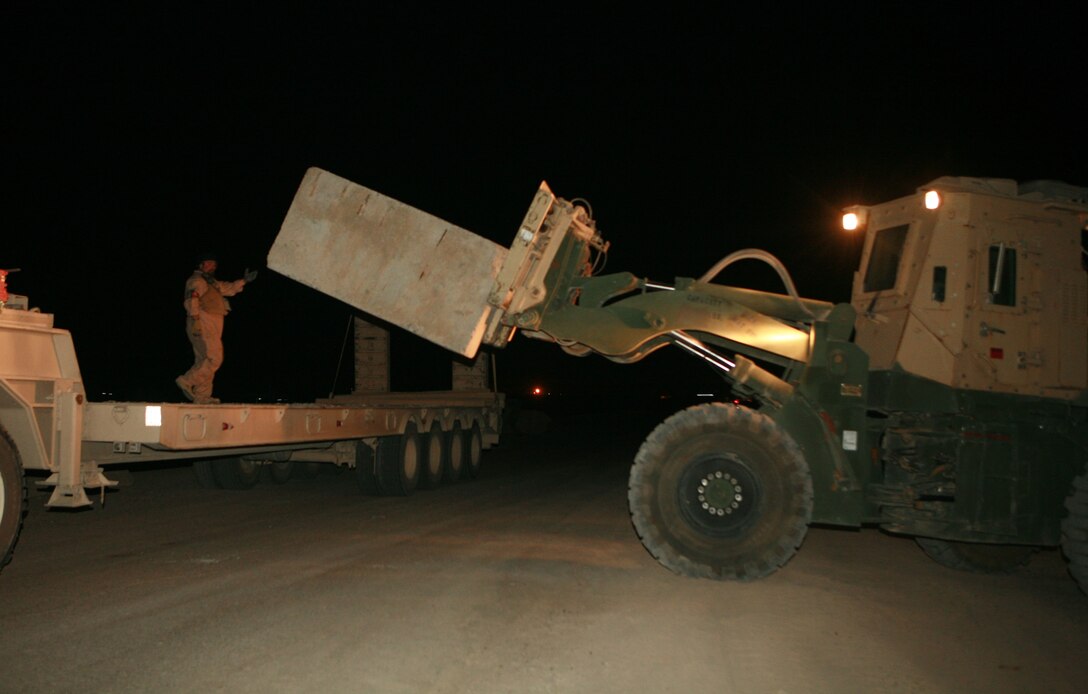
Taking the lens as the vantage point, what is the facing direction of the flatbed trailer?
facing the viewer and to the left of the viewer

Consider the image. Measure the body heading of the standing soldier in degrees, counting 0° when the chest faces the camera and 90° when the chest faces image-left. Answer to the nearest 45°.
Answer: approximately 270°

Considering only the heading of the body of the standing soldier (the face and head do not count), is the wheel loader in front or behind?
in front

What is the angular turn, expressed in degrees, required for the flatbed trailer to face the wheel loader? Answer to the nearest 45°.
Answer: approximately 135° to its left
